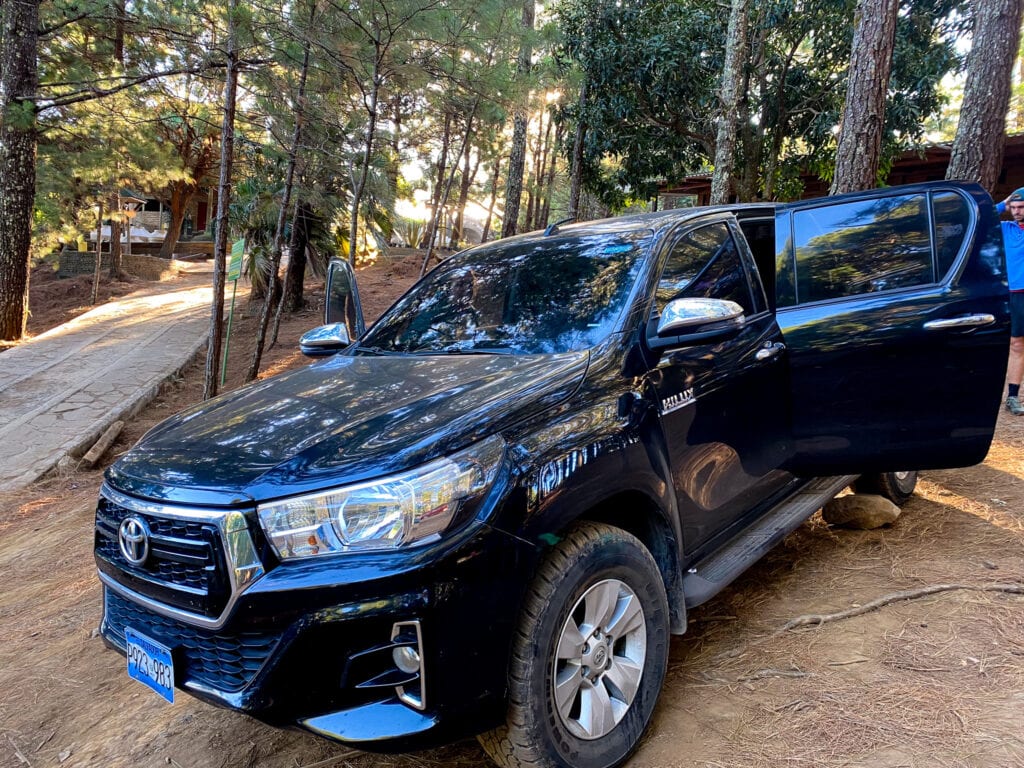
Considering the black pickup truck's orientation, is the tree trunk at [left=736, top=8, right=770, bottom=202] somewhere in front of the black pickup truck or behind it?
behind

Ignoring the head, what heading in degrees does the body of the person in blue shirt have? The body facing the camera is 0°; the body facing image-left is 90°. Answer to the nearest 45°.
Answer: approximately 0°

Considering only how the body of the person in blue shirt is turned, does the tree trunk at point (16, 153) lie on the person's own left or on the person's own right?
on the person's own right

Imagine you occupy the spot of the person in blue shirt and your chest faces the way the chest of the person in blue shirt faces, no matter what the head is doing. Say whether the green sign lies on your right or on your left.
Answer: on your right

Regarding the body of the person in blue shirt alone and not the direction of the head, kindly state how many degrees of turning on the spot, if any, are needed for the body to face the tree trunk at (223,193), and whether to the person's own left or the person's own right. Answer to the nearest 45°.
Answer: approximately 90° to the person's own right

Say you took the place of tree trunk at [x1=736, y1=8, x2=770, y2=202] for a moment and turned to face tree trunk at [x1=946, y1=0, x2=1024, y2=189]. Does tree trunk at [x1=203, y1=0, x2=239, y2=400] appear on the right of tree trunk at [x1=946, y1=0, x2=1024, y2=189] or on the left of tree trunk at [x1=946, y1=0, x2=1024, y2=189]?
right

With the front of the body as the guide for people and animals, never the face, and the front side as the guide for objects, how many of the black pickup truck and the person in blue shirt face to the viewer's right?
0

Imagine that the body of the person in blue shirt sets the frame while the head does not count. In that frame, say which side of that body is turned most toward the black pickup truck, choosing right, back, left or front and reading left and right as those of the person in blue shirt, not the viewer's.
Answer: front

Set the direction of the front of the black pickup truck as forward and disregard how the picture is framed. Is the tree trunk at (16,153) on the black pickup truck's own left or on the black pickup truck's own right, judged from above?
on the black pickup truck's own right

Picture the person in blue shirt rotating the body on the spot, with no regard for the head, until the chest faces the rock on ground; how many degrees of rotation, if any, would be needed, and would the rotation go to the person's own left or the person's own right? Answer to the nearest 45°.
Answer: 0° — they already face it
